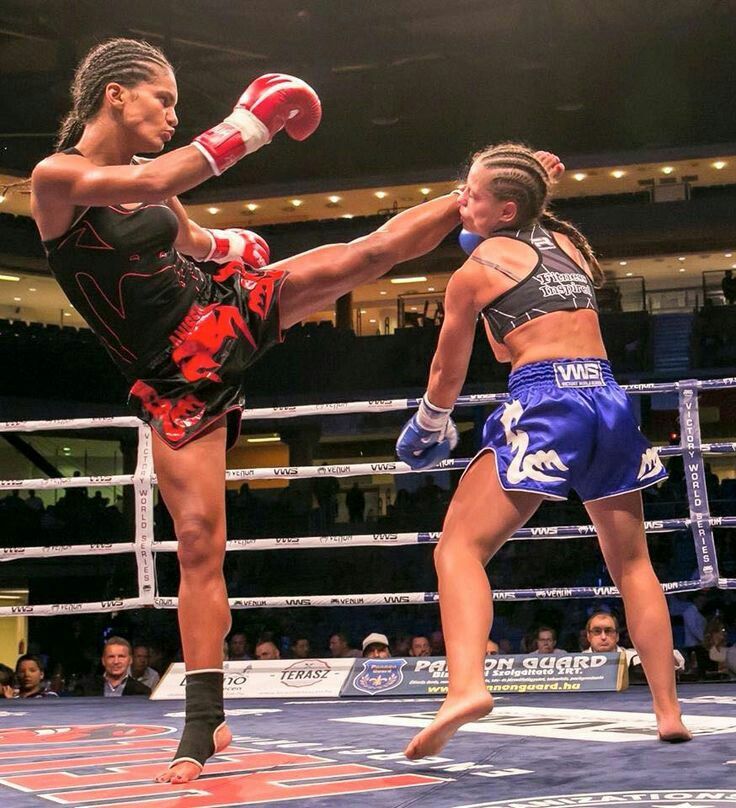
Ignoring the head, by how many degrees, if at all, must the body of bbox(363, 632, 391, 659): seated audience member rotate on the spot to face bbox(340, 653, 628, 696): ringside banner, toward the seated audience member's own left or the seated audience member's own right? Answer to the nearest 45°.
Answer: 0° — they already face it

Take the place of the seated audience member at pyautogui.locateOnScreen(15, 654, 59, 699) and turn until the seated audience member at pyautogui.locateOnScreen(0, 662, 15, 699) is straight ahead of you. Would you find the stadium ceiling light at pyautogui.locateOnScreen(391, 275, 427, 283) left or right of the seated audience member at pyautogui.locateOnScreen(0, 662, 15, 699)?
right

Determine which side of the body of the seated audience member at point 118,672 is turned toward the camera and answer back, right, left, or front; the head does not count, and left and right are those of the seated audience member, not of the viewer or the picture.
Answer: front

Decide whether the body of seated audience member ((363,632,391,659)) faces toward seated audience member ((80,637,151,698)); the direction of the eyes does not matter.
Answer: no

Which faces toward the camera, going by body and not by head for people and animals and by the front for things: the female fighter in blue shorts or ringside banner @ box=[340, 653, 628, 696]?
the ringside banner

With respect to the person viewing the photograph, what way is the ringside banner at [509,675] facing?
facing the viewer

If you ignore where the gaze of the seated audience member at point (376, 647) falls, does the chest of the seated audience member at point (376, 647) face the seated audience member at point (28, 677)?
no

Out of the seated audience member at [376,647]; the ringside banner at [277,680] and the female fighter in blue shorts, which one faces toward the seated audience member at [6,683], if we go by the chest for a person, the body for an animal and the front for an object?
the female fighter in blue shorts

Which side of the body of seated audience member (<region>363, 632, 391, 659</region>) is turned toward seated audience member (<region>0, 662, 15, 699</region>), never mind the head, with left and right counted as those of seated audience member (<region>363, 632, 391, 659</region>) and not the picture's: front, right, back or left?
right

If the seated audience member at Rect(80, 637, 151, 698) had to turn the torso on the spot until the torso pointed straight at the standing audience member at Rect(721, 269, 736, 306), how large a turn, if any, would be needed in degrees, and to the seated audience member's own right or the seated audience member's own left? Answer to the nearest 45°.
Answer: approximately 135° to the seated audience member's own left

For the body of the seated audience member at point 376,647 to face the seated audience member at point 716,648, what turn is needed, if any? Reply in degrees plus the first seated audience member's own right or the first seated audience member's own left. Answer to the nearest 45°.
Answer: approximately 135° to the first seated audience member's own left

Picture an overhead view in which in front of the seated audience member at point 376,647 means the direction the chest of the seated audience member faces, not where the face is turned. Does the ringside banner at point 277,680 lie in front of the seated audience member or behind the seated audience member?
in front

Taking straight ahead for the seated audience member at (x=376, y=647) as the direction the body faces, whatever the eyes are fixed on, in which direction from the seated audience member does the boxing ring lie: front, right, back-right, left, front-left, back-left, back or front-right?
front

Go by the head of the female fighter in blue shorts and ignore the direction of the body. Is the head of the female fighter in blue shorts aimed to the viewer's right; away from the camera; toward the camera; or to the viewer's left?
to the viewer's left

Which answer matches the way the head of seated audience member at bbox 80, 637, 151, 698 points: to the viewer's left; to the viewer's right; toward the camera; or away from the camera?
toward the camera
